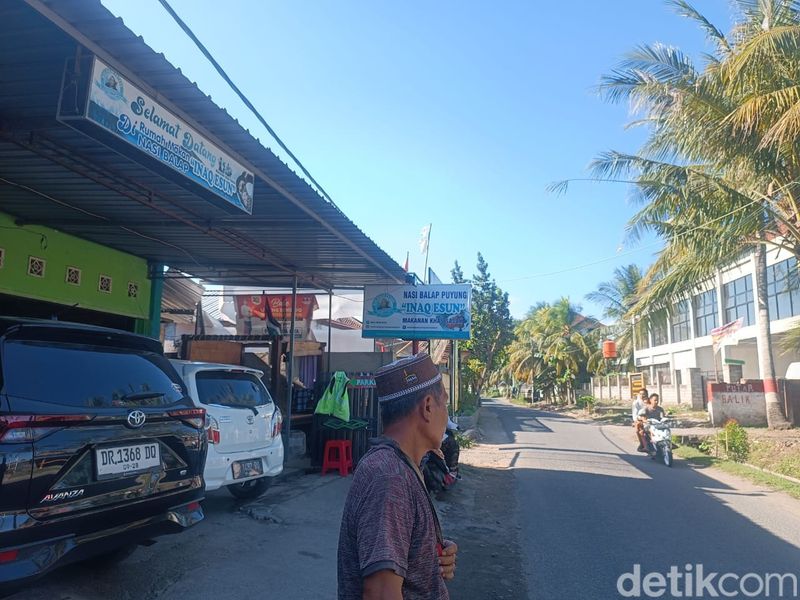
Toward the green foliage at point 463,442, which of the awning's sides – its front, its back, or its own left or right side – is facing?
left

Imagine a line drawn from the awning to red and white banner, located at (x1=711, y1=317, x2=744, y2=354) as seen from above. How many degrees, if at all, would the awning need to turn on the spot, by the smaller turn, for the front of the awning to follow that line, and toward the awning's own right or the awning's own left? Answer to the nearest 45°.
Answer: approximately 90° to the awning's own left

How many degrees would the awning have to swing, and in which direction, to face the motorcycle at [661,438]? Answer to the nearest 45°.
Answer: approximately 45° to its left

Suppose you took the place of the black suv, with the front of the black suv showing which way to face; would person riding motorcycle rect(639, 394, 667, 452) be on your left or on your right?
on your right

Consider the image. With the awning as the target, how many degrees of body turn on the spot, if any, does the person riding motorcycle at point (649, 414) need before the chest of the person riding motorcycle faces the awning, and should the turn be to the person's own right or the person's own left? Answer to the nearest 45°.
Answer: approximately 45° to the person's own right

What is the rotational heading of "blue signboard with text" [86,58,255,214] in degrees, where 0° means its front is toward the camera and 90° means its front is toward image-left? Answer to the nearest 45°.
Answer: approximately 315°

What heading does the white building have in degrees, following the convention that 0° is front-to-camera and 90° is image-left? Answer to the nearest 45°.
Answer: approximately 45°

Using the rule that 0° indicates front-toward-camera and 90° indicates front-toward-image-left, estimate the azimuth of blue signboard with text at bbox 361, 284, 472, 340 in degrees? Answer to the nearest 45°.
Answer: approximately 0°

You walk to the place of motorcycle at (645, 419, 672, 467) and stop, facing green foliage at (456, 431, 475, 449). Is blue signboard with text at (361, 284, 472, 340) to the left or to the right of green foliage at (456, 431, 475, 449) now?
left

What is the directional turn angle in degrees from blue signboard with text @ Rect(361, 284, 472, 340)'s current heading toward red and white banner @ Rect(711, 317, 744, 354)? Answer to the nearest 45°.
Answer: approximately 135° to its left
